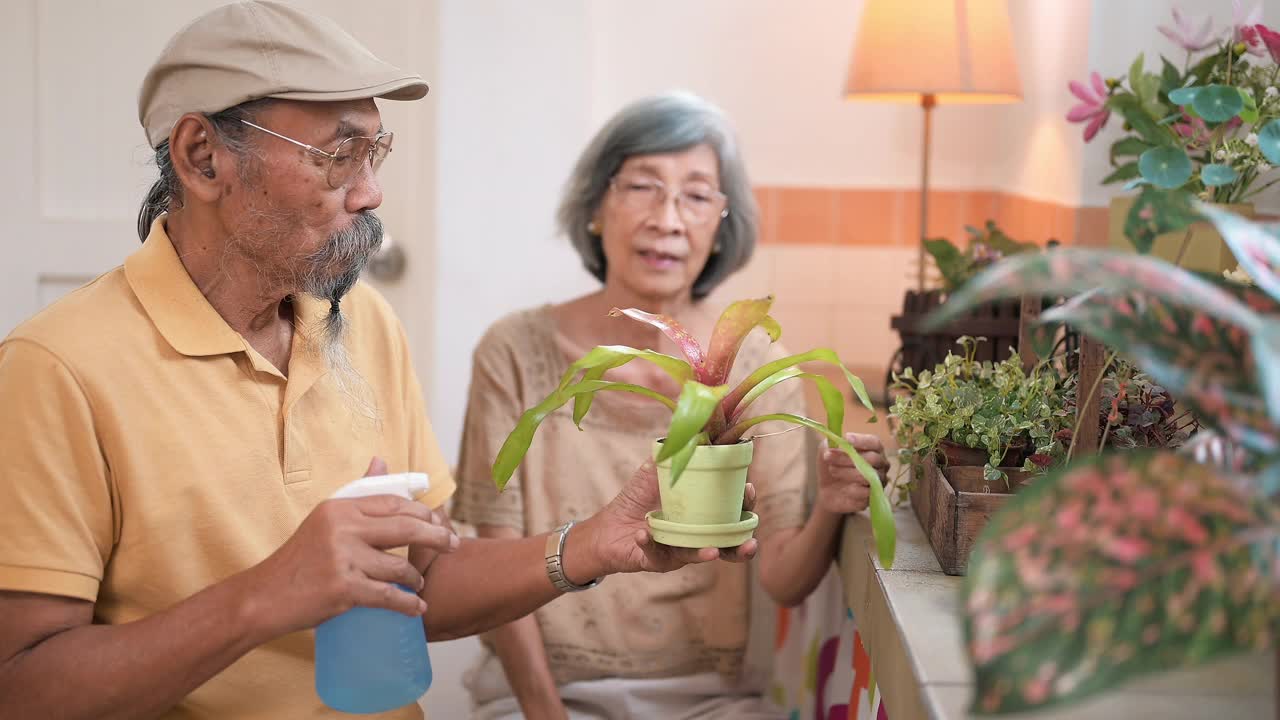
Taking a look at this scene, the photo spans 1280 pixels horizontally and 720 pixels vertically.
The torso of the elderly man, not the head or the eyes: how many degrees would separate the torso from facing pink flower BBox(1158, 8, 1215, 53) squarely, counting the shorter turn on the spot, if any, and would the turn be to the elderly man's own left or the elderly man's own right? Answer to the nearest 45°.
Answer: approximately 45° to the elderly man's own left

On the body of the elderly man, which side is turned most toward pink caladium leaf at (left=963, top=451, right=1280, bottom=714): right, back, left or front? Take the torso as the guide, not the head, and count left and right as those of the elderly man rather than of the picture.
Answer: front

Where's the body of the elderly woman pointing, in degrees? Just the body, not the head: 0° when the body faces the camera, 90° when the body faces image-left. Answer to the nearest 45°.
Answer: approximately 0°

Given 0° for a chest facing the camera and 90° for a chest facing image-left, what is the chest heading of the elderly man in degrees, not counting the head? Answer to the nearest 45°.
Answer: approximately 315°

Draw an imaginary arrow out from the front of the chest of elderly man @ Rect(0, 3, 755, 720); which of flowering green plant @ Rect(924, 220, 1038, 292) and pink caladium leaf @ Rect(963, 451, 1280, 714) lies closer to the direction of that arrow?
the pink caladium leaf

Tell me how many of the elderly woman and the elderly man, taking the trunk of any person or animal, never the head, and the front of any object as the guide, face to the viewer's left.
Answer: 0
